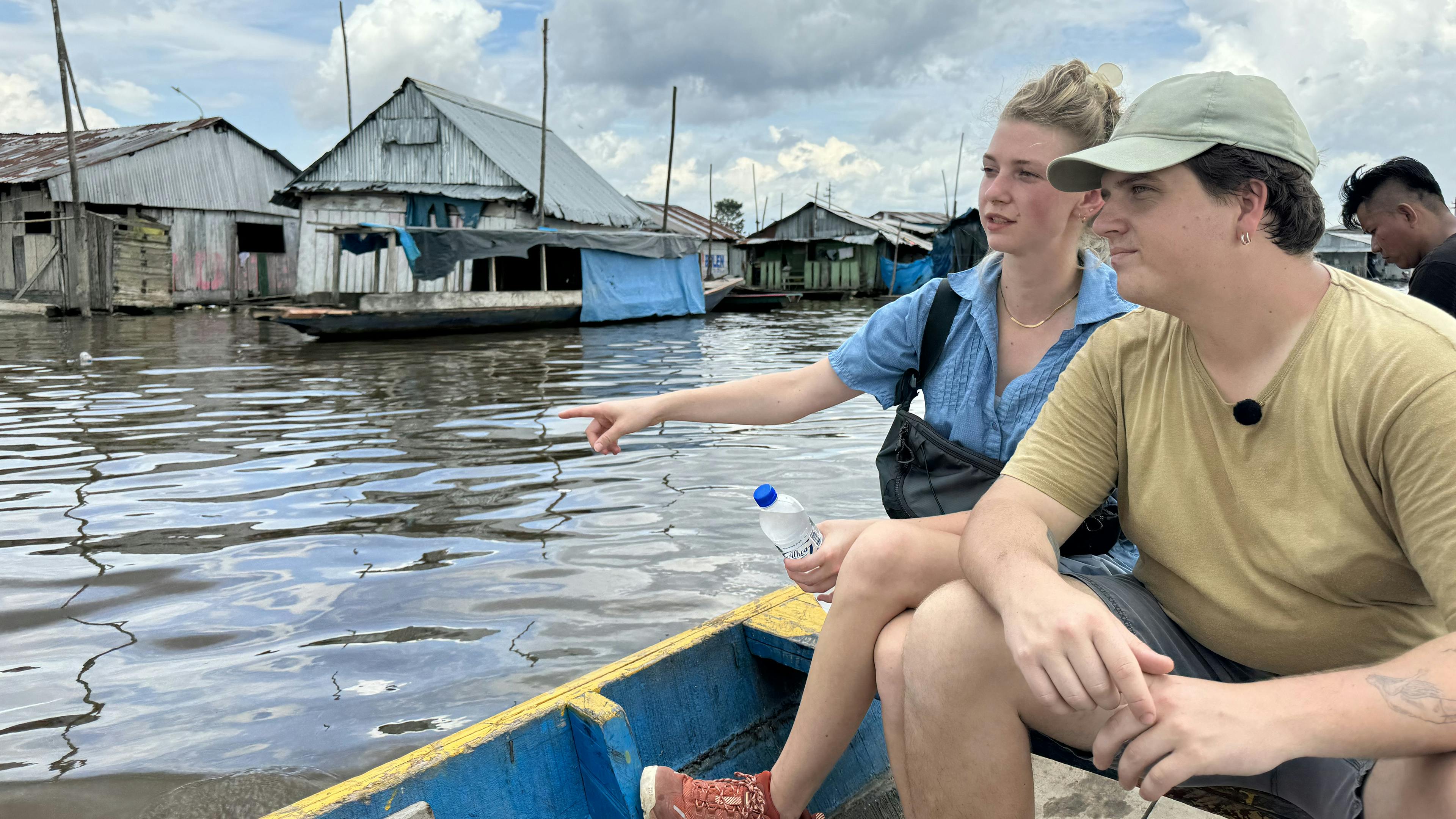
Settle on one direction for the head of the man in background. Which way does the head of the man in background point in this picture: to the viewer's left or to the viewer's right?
to the viewer's left

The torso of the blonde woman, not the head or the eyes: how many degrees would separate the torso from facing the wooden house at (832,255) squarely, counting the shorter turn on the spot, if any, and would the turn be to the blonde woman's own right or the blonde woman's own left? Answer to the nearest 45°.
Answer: approximately 135° to the blonde woman's own right

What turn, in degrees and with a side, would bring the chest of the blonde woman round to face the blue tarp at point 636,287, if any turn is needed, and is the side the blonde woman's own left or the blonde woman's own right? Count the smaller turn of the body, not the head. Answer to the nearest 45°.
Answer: approximately 135° to the blonde woman's own right

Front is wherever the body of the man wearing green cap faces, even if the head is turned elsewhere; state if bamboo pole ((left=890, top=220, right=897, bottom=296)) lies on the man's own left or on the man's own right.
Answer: on the man's own right

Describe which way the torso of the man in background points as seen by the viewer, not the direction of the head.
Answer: to the viewer's left

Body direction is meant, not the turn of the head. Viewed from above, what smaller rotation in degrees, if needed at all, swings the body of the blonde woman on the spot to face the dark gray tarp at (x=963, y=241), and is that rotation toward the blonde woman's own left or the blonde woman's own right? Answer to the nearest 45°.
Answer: approximately 135° to the blonde woman's own right

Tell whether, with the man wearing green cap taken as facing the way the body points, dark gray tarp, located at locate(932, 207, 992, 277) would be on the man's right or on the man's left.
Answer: on the man's right

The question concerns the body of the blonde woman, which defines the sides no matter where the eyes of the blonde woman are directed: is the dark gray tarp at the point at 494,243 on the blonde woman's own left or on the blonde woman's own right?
on the blonde woman's own right

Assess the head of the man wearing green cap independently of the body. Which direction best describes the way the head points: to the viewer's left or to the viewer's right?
to the viewer's left

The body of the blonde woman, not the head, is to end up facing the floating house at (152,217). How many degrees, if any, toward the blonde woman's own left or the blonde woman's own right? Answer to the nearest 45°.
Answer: approximately 90° to the blonde woman's own right

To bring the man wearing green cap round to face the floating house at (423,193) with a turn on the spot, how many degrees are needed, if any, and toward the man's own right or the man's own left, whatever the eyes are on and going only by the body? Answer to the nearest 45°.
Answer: approximately 90° to the man's own right

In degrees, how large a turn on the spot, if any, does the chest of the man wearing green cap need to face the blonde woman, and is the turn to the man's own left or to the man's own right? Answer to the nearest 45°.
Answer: approximately 90° to the man's own right
